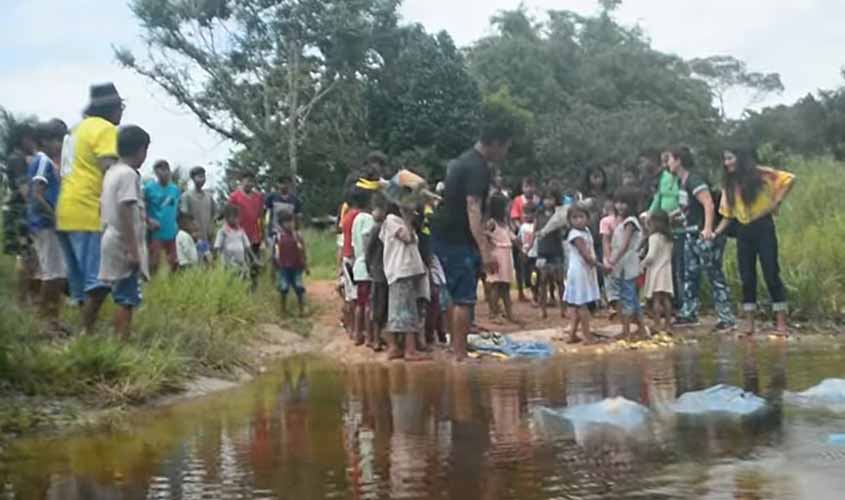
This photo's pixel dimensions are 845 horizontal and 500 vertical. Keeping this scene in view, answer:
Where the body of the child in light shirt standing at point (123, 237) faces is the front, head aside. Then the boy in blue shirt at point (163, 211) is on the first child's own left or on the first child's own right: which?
on the first child's own left

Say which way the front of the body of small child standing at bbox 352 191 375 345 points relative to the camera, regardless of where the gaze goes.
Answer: to the viewer's right

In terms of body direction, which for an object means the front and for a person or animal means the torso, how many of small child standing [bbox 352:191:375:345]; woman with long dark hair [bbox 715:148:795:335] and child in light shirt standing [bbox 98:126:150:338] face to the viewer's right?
2

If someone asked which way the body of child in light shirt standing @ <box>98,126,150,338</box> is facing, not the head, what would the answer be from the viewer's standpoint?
to the viewer's right

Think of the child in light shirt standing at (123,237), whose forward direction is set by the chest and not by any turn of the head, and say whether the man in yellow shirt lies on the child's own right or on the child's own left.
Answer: on the child's own left

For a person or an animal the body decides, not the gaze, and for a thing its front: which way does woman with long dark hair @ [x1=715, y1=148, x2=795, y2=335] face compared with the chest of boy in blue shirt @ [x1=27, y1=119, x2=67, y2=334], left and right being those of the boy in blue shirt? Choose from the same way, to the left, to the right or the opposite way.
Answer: the opposite way

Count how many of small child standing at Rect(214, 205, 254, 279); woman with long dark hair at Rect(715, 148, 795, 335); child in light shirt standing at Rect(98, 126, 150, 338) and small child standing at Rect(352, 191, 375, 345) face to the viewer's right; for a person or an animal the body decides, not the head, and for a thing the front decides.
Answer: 2

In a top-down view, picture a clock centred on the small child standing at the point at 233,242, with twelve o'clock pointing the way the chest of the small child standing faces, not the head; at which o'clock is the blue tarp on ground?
The blue tarp on ground is roughly at 11 o'clock from the small child standing.

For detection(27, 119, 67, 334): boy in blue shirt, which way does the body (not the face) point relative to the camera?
to the viewer's right

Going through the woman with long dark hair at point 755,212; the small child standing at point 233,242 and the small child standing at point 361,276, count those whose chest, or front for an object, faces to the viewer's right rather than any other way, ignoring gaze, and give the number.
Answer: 1

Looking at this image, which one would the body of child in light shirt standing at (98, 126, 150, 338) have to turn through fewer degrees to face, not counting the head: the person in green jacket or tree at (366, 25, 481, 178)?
the person in green jacket
